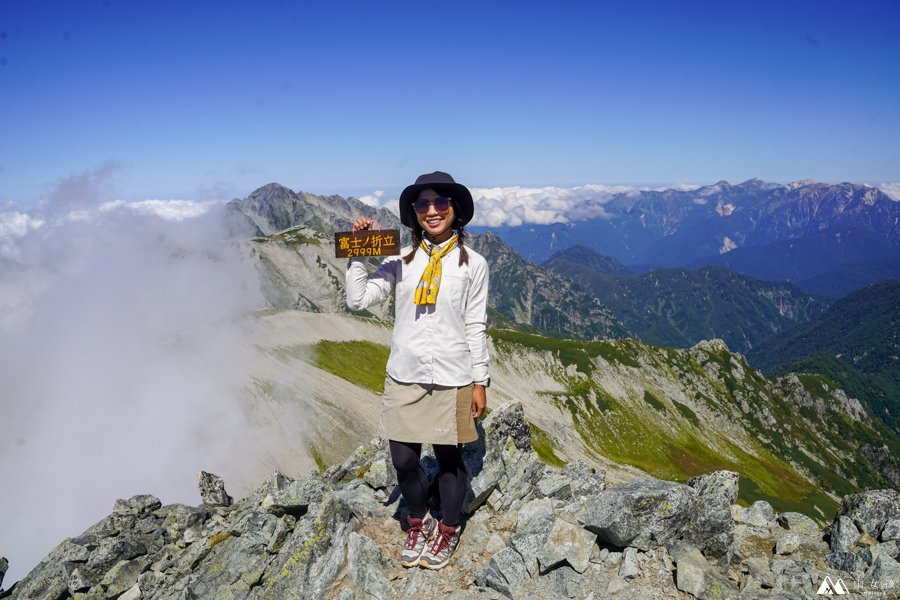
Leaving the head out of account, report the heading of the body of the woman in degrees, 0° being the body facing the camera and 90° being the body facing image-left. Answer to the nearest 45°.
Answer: approximately 0°

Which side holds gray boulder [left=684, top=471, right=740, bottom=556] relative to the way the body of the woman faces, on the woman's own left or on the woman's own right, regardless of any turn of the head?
on the woman's own left

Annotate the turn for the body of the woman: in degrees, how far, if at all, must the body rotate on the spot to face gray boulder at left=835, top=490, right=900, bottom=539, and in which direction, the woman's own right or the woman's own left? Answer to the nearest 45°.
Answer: approximately 90° to the woman's own left

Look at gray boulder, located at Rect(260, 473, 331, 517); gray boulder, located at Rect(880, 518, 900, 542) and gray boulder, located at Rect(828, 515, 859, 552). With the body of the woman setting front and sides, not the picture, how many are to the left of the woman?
2

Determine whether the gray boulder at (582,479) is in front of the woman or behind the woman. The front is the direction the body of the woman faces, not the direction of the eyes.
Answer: behind

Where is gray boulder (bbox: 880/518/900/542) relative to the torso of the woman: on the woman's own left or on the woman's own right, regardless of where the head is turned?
on the woman's own left

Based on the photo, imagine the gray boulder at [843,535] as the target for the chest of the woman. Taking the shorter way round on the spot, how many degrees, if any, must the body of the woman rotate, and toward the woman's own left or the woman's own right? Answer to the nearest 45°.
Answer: approximately 90° to the woman's own left
